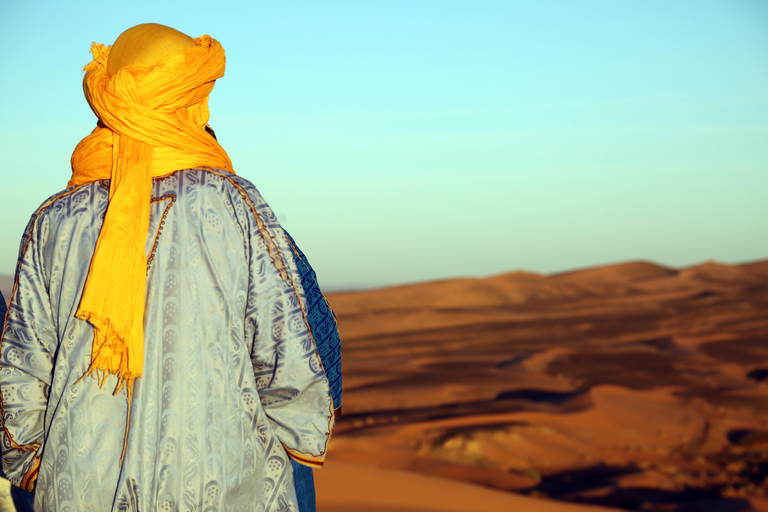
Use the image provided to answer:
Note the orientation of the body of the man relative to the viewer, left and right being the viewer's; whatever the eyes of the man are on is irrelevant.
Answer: facing away from the viewer
